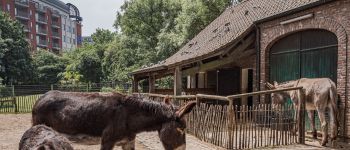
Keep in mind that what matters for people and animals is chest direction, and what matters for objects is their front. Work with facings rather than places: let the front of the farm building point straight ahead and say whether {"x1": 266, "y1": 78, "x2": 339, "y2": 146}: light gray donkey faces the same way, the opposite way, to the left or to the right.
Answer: to the right

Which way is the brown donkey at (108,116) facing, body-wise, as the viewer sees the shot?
to the viewer's right

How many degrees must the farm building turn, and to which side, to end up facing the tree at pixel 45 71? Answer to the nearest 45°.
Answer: approximately 90° to its right

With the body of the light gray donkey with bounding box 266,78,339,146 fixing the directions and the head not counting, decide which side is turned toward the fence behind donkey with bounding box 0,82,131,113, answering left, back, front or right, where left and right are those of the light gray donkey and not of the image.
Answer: front

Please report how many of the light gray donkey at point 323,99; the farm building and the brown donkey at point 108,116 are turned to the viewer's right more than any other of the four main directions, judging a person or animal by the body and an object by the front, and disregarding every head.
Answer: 1

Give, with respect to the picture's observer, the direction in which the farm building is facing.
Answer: facing the viewer and to the left of the viewer

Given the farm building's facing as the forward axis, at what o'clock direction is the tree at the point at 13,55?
The tree is roughly at 3 o'clock from the farm building.

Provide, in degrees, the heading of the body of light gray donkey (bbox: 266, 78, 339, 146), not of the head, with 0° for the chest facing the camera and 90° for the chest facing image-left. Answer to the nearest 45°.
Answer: approximately 135°

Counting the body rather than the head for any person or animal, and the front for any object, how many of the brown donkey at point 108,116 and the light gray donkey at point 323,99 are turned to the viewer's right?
1

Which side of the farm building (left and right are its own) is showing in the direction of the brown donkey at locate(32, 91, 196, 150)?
front
